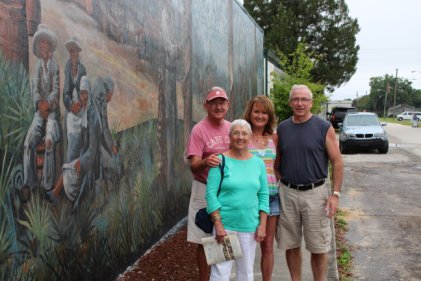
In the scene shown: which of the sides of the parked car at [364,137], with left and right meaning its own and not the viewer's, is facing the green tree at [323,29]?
back

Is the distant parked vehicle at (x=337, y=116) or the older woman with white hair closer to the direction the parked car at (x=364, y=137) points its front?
the older woman with white hair

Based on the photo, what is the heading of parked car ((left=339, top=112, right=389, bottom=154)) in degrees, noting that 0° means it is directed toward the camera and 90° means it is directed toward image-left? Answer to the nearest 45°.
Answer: approximately 0°

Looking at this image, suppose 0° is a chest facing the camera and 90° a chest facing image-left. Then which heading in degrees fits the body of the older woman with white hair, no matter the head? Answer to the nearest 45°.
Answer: approximately 0°

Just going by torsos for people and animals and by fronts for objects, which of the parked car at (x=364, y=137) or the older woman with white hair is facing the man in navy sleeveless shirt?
the parked car

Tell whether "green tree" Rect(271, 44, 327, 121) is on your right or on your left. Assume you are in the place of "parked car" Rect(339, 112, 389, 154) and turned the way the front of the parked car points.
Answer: on your right

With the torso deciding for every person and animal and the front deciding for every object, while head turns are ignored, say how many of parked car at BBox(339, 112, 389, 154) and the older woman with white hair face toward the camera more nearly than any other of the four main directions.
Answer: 2

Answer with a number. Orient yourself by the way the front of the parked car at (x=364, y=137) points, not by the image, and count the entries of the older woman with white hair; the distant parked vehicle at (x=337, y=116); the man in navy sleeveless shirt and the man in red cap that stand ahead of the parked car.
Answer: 3

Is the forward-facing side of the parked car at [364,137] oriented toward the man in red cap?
yes
